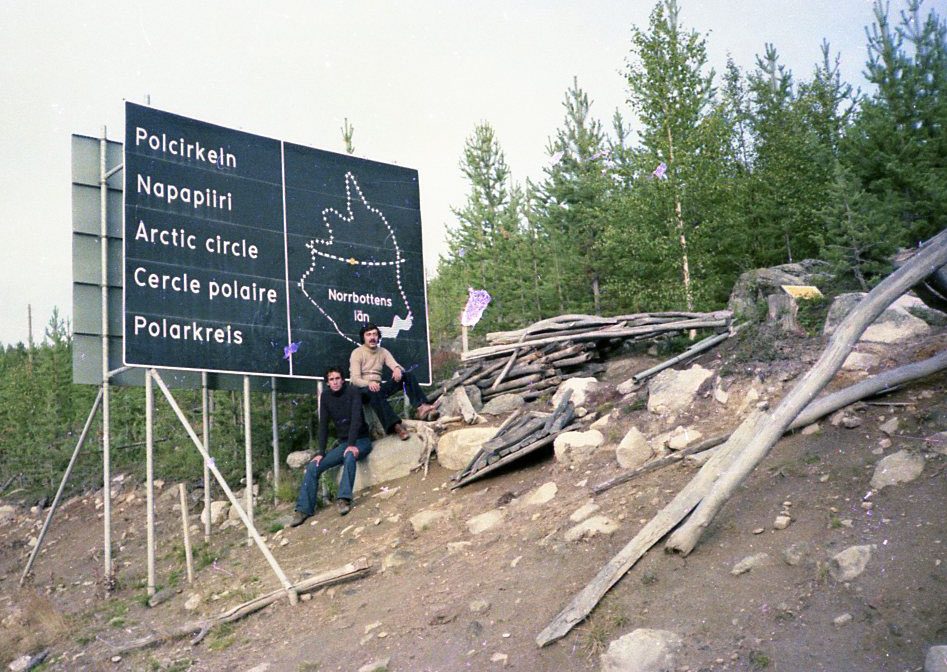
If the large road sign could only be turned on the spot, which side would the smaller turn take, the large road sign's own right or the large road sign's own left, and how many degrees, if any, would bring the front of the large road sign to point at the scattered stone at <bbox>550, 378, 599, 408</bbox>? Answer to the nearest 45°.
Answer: approximately 45° to the large road sign's own left

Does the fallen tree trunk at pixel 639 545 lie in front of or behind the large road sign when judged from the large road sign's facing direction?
in front

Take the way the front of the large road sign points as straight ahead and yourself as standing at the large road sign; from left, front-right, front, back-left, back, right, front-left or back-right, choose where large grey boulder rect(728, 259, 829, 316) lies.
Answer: front-left

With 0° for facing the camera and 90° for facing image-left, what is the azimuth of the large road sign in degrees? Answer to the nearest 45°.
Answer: approximately 315°

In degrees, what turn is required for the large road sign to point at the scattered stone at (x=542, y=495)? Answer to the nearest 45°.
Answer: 0° — it already faces it
